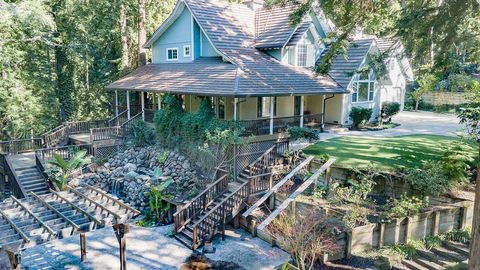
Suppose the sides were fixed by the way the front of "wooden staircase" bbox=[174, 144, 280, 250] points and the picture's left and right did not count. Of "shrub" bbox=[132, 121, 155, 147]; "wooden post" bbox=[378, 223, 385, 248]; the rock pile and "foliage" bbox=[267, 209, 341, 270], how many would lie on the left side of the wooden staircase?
2

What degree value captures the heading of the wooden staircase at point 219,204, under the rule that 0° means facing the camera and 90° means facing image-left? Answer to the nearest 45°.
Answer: approximately 45°

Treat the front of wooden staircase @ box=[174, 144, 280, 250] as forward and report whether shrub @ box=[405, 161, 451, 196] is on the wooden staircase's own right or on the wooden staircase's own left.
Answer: on the wooden staircase's own left

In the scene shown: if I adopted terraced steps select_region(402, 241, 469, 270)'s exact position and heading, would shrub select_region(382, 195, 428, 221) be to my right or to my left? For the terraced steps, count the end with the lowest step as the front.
on my right

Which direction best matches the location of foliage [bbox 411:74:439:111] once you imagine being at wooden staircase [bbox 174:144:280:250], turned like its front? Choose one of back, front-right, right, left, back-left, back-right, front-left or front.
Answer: back

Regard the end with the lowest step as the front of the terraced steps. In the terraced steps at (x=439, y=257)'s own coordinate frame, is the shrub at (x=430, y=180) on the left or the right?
on its right
